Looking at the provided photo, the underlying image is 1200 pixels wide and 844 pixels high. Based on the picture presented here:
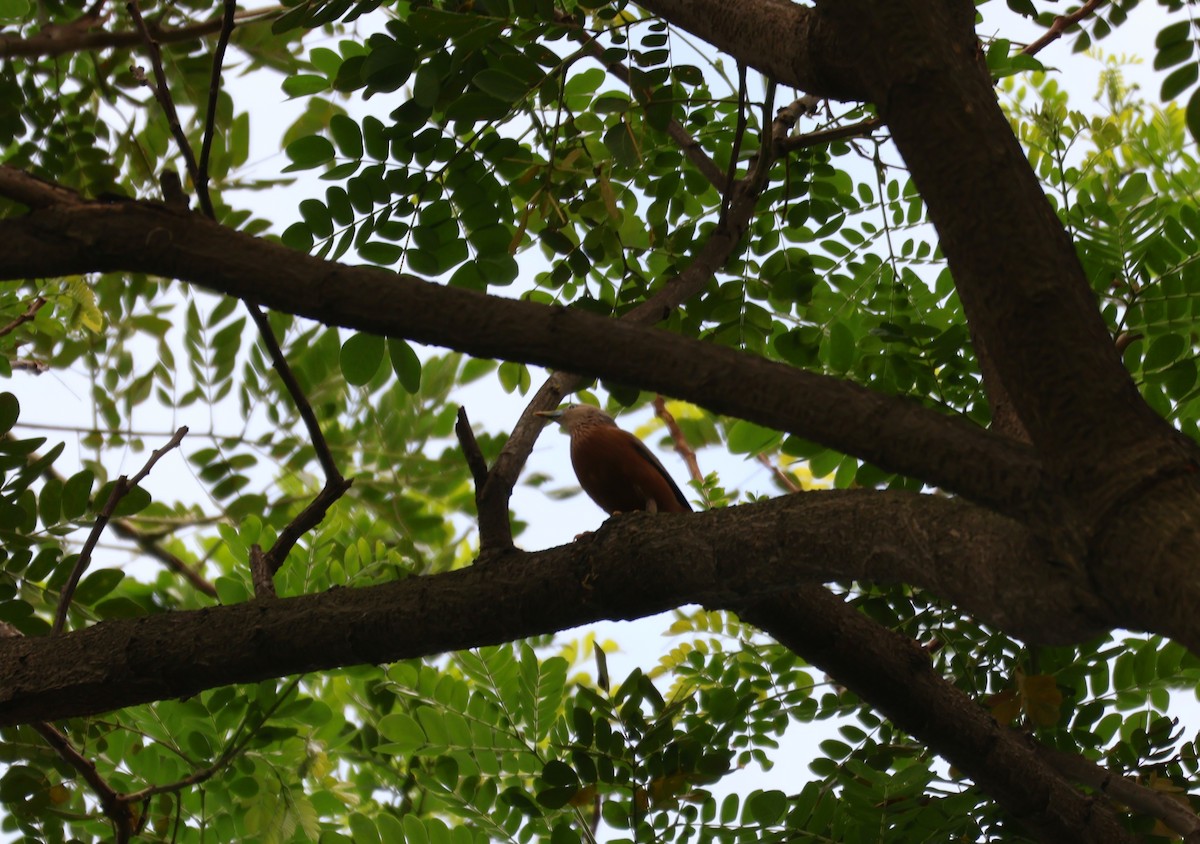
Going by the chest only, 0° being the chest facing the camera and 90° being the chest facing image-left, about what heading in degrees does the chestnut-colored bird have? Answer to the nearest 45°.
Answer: approximately 90°
